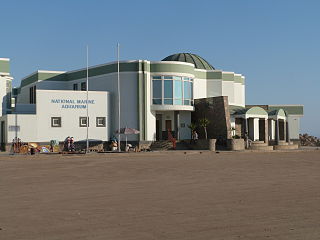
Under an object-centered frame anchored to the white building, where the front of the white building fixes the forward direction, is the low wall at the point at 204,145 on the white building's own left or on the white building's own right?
on the white building's own left

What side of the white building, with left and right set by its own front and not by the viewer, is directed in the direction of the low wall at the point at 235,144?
left

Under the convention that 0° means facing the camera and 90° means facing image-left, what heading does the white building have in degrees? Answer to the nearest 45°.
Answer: approximately 0°
